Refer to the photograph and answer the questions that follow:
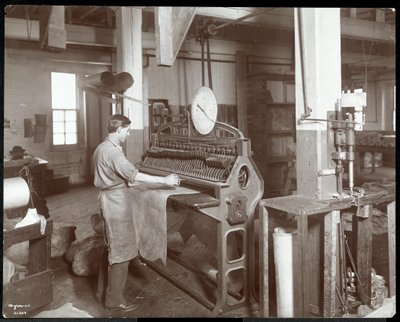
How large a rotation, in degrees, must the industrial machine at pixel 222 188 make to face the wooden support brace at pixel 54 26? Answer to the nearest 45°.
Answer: approximately 90° to its right

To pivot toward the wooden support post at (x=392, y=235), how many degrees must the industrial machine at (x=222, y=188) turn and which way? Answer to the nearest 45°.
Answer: approximately 135° to its left

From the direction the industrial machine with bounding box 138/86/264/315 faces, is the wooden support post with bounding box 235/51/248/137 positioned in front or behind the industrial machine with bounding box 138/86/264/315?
behind

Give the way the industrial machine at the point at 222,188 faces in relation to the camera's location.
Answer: facing the viewer and to the left of the viewer

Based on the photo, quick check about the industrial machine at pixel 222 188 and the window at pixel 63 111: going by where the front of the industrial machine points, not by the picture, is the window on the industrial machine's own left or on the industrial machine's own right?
on the industrial machine's own right

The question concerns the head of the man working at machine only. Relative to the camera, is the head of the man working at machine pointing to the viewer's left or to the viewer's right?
to the viewer's right

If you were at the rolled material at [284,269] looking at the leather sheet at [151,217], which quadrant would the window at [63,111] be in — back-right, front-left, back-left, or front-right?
front-right
